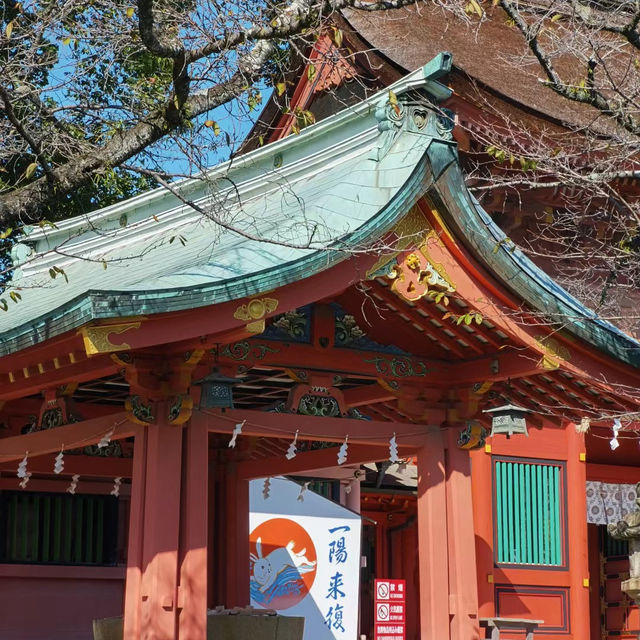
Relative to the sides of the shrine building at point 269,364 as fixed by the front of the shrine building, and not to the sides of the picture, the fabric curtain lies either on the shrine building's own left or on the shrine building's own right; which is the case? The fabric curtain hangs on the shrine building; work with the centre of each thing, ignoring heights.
on the shrine building's own left
